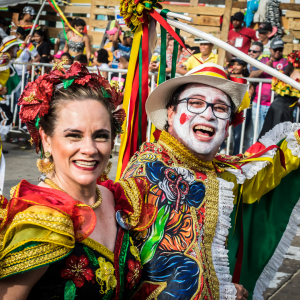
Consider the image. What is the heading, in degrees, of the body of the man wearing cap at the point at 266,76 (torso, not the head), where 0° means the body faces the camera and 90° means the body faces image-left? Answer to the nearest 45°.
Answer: approximately 0°

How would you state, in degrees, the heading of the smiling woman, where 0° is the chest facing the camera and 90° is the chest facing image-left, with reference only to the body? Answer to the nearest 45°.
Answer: approximately 315°

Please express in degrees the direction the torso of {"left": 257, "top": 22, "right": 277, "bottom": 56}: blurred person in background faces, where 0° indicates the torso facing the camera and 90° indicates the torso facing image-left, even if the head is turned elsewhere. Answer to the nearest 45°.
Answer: approximately 45°

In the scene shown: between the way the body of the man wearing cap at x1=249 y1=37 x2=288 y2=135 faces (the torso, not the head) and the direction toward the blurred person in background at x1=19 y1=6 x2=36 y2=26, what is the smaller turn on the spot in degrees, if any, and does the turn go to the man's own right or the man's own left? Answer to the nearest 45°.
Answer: approximately 135° to the man's own right

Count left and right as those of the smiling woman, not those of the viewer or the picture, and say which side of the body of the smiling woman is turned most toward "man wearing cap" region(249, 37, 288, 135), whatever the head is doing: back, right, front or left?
left

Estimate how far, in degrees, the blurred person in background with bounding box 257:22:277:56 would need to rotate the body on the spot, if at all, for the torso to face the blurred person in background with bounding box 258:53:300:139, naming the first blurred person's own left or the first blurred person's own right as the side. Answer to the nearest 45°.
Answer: approximately 45° to the first blurred person's own left

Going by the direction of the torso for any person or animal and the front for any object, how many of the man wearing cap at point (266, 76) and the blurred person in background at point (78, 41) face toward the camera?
2
